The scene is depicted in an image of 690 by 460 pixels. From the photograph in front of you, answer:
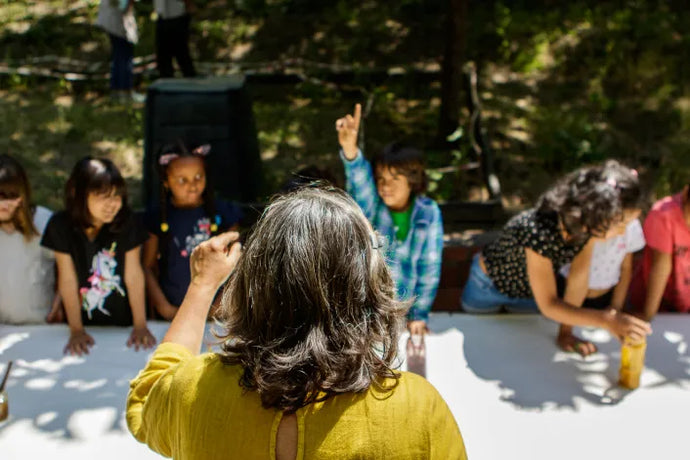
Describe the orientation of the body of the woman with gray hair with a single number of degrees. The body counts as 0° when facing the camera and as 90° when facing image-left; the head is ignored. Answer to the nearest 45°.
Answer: approximately 180°

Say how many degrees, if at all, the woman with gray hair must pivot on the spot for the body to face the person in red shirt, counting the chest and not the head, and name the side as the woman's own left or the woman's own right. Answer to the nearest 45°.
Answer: approximately 45° to the woman's own right

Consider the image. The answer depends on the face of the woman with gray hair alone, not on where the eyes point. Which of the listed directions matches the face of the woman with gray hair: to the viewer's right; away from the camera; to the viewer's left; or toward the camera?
away from the camera

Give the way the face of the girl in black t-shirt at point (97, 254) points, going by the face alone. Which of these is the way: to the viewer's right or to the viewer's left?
to the viewer's right
